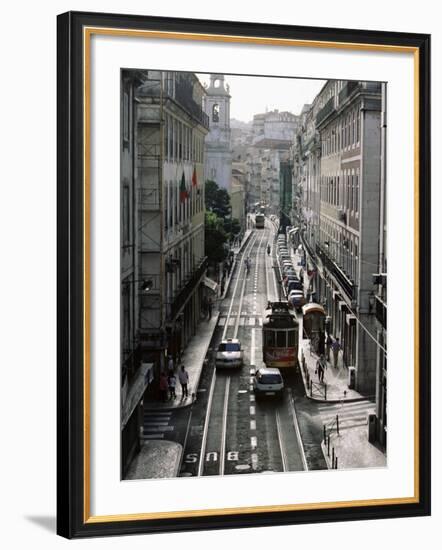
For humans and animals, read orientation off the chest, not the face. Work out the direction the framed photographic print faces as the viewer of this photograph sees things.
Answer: facing the viewer and to the right of the viewer
